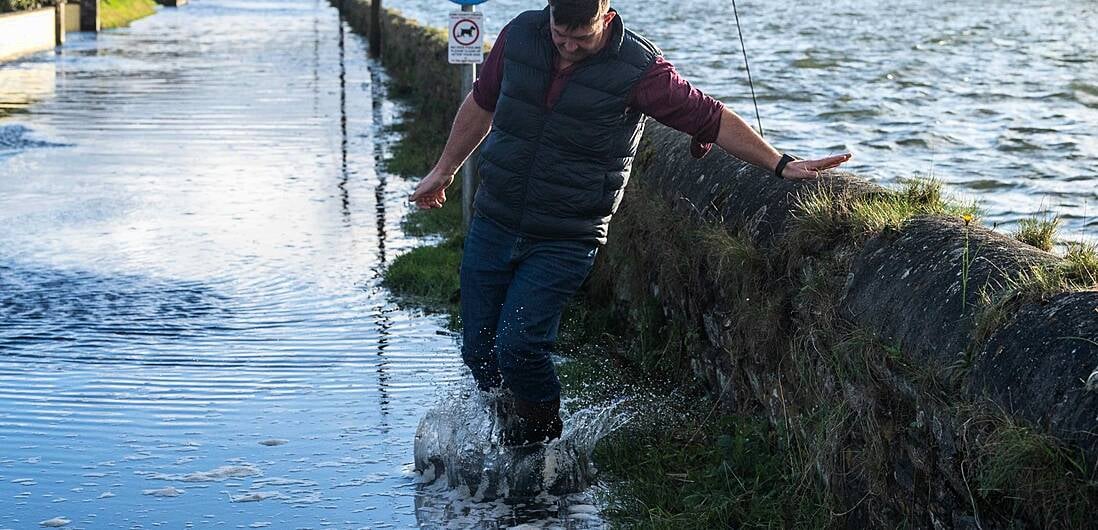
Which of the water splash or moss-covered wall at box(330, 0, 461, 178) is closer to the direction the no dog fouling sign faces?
the water splash

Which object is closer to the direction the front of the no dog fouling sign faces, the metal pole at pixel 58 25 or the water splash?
the water splash

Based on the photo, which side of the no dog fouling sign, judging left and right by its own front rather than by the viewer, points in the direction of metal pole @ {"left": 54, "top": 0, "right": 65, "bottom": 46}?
back

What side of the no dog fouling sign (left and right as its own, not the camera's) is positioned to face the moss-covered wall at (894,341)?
front

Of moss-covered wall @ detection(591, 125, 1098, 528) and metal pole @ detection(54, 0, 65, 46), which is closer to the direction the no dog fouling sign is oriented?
the moss-covered wall

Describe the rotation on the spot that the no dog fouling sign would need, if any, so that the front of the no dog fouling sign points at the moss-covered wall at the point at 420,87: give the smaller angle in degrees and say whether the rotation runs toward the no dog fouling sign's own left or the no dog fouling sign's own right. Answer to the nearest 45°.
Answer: approximately 180°

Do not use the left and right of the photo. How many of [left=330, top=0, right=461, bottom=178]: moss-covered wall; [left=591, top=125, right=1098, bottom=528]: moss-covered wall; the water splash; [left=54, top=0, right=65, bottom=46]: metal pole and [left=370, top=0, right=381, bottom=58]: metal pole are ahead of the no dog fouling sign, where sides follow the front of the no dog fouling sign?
2

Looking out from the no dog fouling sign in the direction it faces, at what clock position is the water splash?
The water splash is roughly at 12 o'clock from the no dog fouling sign.

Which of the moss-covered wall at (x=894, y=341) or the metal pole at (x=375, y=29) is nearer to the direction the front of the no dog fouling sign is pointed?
the moss-covered wall

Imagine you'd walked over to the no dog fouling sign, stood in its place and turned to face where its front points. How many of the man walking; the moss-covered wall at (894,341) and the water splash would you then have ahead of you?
3

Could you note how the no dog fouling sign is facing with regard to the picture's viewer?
facing the viewer
